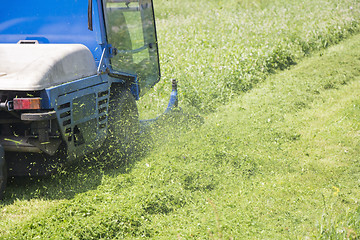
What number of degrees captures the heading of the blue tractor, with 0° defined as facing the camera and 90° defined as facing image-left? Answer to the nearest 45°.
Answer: approximately 225°
